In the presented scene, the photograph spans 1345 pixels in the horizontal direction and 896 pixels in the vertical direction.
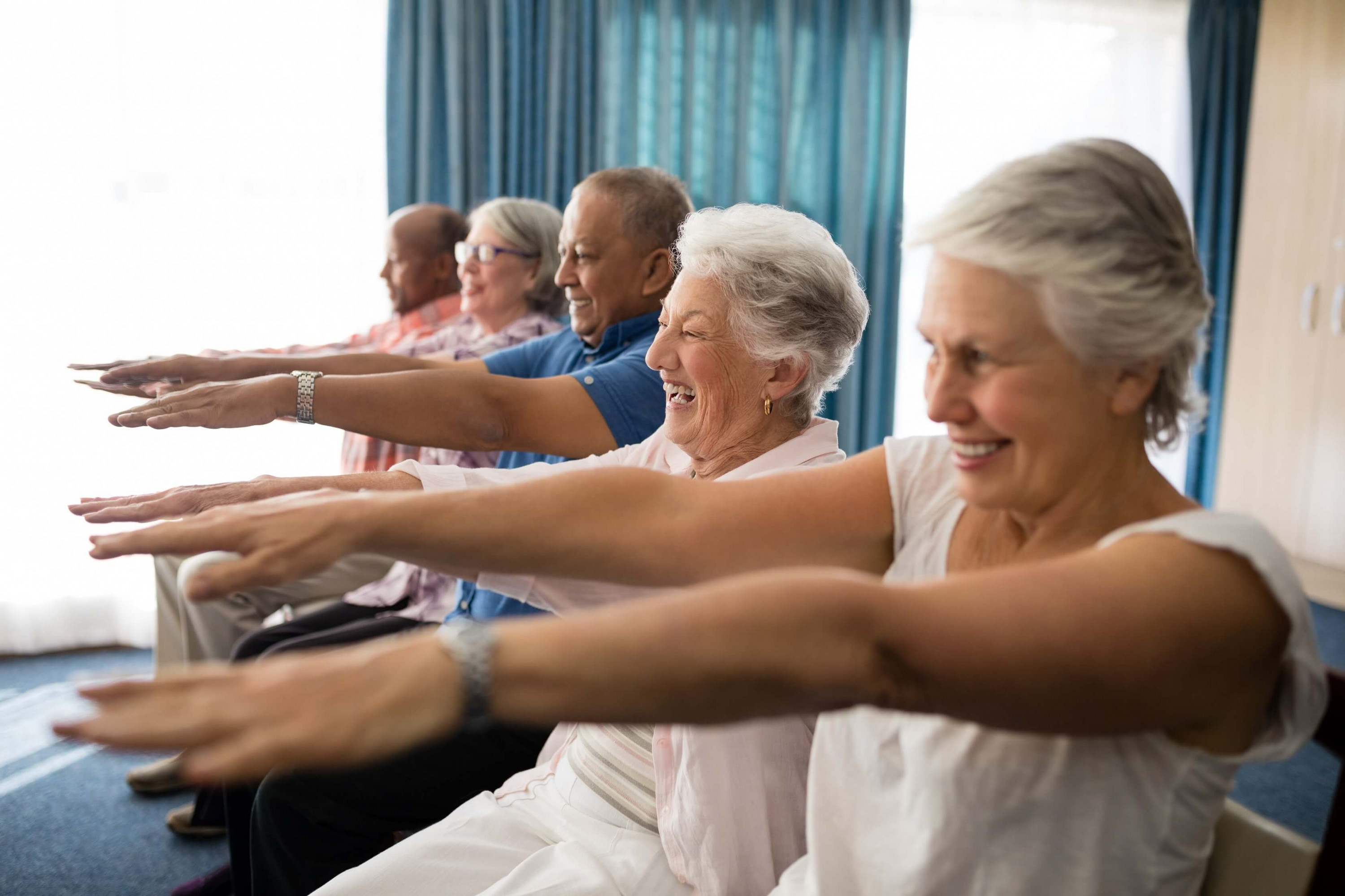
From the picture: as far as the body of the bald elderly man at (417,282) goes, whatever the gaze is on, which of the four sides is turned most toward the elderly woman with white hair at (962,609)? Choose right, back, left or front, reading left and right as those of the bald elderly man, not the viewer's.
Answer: left

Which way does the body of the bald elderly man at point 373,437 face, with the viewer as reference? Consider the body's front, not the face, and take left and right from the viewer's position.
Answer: facing to the left of the viewer

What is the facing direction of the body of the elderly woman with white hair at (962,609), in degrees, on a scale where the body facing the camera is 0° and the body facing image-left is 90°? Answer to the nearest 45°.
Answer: approximately 45°

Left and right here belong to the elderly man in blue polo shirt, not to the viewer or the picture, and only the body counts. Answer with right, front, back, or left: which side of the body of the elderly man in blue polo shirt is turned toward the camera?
left

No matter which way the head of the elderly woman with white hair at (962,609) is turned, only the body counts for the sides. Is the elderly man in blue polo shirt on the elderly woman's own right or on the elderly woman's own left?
on the elderly woman's own right

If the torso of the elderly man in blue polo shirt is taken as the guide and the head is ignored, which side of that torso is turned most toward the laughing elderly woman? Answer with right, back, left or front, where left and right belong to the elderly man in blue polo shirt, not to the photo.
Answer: left

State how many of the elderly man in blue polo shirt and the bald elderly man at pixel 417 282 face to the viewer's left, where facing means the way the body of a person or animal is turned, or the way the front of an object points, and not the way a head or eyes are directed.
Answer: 2

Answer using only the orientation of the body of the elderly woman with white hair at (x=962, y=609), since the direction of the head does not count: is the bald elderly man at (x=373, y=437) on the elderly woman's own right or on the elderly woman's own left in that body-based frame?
on the elderly woman's own right

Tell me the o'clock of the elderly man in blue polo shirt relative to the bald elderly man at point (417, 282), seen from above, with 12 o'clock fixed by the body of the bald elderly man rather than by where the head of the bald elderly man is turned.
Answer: The elderly man in blue polo shirt is roughly at 9 o'clock from the bald elderly man.

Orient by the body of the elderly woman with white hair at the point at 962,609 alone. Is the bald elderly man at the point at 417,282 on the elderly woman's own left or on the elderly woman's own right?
on the elderly woman's own right
